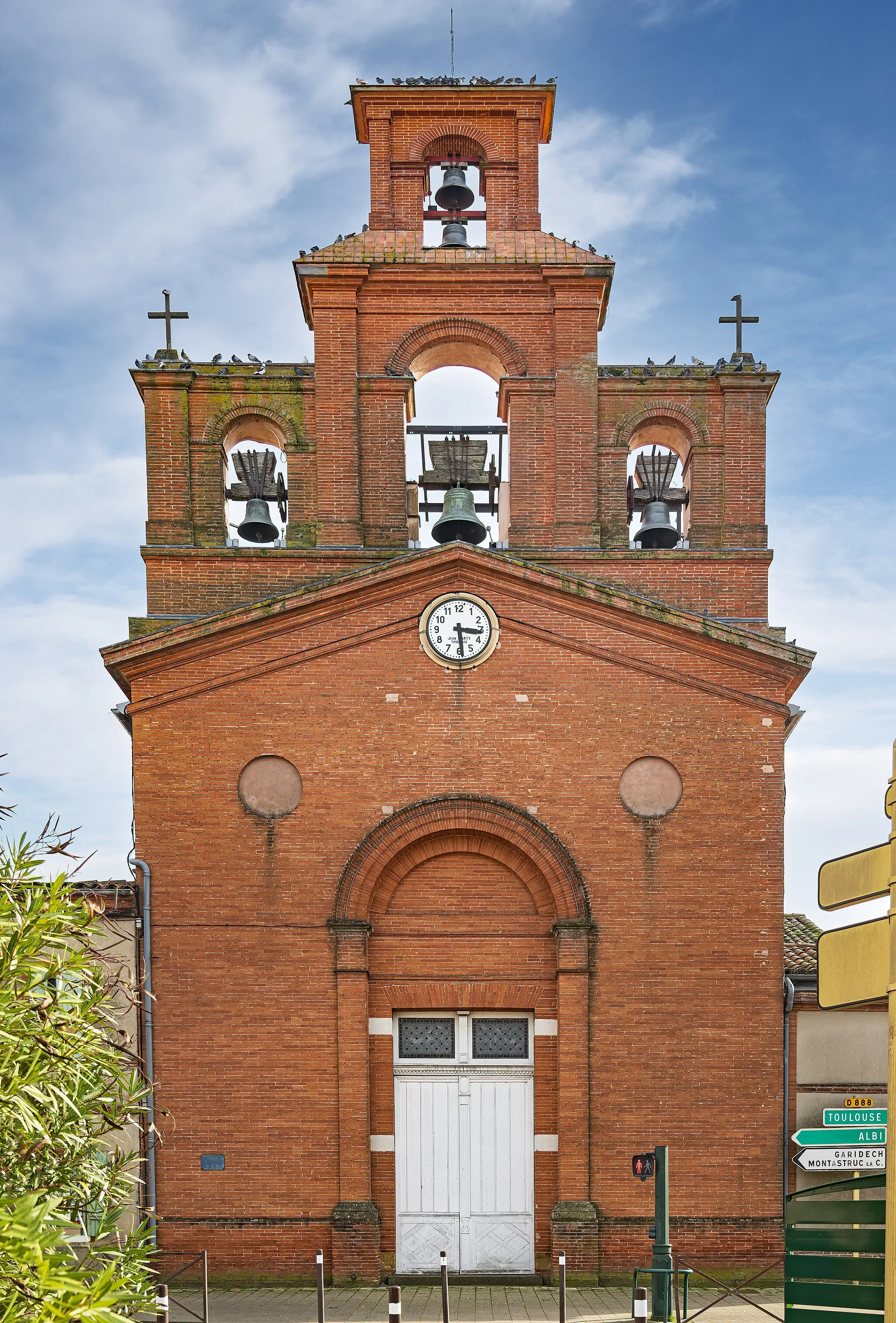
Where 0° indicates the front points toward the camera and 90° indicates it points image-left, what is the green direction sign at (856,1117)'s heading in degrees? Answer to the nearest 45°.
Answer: approximately 0°

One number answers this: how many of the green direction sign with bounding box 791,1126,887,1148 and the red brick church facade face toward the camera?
2
